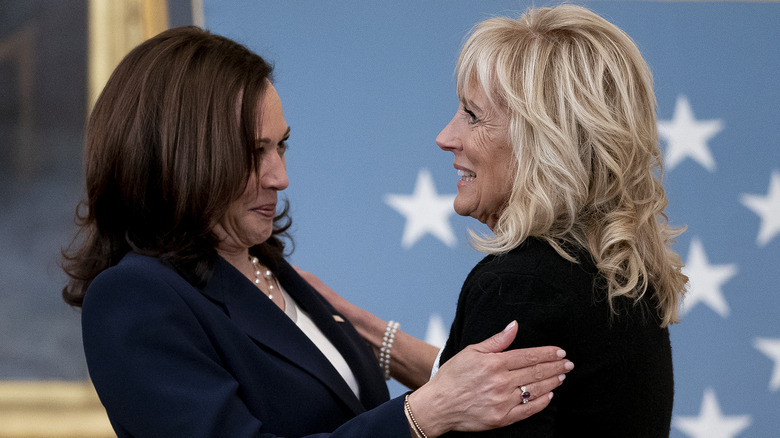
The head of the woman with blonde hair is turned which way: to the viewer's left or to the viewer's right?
to the viewer's left

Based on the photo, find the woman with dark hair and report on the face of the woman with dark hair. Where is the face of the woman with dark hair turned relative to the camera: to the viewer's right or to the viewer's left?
to the viewer's right

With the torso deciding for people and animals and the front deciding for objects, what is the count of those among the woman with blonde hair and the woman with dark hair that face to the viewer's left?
1

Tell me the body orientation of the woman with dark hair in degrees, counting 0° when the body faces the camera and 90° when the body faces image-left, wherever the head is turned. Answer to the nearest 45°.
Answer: approximately 270°

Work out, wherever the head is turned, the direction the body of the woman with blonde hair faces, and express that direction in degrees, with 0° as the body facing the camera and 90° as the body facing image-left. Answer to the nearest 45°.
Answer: approximately 90°

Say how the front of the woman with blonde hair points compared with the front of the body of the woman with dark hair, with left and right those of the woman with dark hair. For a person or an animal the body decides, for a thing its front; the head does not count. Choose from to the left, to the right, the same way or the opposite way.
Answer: the opposite way

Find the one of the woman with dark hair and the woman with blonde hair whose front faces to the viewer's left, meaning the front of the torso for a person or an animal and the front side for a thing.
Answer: the woman with blonde hair
